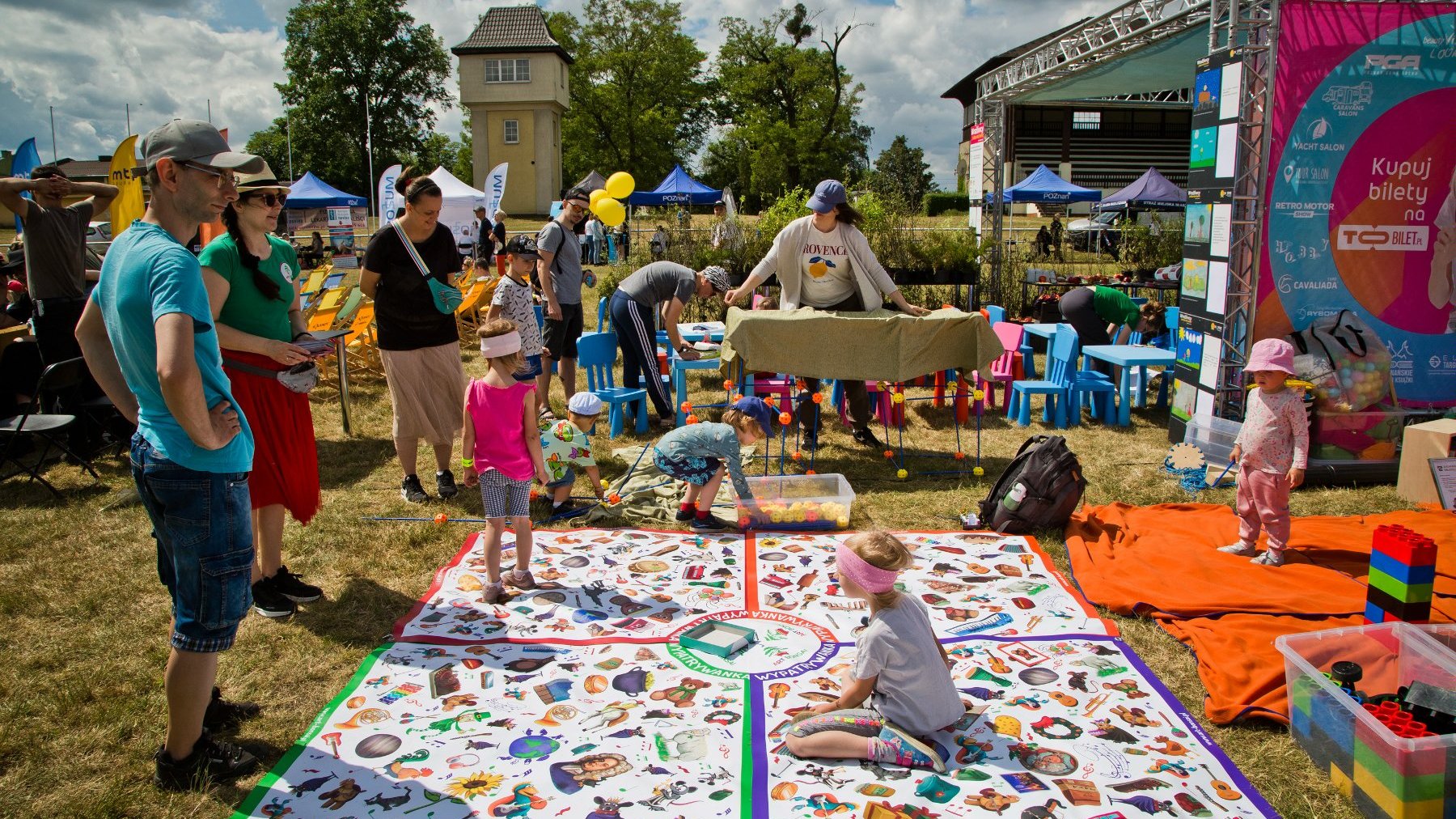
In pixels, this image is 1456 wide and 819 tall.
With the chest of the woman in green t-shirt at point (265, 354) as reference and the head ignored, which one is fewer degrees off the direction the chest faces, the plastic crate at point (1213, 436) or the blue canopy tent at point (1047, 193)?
the plastic crate

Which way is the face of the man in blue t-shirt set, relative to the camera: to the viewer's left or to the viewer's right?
to the viewer's right

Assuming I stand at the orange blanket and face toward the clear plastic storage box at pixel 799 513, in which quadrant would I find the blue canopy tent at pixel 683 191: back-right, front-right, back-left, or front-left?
front-right

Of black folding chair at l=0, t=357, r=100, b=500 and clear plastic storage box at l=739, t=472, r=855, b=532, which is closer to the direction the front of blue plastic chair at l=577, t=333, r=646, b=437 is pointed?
the clear plastic storage box

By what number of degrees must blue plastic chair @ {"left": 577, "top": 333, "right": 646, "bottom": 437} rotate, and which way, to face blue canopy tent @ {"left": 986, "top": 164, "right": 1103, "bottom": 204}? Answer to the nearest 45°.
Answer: approximately 90° to its left

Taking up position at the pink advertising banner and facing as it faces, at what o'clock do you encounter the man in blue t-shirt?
The man in blue t-shirt is roughly at 1 o'clock from the pink advertising banner.

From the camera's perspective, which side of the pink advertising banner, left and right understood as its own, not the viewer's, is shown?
front

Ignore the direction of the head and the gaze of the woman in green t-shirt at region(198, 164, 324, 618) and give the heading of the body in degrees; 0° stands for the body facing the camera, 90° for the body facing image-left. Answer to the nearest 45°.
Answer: approximately 315°

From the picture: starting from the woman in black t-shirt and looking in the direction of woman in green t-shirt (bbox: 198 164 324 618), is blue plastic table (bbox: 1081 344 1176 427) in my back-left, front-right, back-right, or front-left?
back-left

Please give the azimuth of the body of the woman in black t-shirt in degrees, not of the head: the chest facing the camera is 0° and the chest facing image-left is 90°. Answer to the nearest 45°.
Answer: approximately 315°

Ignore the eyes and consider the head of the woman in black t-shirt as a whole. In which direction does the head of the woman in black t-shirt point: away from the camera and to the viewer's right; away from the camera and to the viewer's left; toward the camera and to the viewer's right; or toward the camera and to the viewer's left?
toward the camera and to the viewer's right
